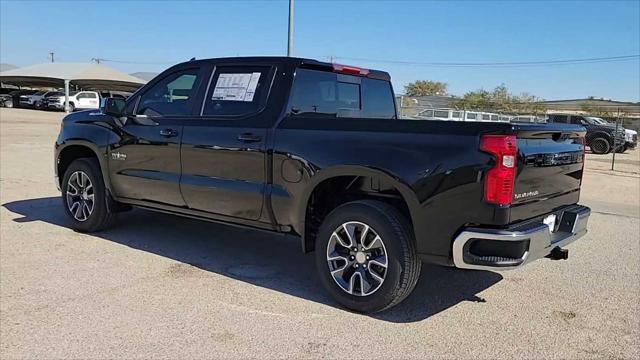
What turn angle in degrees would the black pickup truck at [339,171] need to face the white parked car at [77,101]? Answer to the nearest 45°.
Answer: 0° — it already faces it

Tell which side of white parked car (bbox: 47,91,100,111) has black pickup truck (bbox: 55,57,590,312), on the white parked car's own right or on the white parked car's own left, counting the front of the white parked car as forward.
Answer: on the white parked car's own left

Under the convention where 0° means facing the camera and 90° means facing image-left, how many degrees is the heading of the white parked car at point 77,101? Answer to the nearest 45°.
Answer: approximately 45°

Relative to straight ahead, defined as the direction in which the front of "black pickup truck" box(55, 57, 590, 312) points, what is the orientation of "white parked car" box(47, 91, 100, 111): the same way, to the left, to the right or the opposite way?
to the left

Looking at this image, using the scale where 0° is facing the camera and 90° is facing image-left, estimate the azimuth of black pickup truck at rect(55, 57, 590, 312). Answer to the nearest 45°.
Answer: approximately 135°
